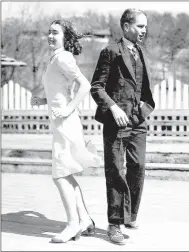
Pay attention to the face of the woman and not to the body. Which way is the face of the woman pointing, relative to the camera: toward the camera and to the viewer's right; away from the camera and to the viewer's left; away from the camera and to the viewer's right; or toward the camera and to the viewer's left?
toward the camera and to the viewer's left

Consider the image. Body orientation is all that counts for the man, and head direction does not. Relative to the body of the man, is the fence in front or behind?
behind
